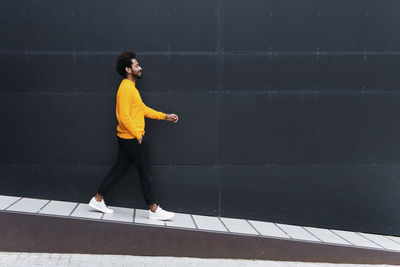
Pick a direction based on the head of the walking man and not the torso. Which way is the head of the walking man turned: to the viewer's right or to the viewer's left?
to the viewer's right

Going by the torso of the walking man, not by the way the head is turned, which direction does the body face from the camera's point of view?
to the viewer's right
